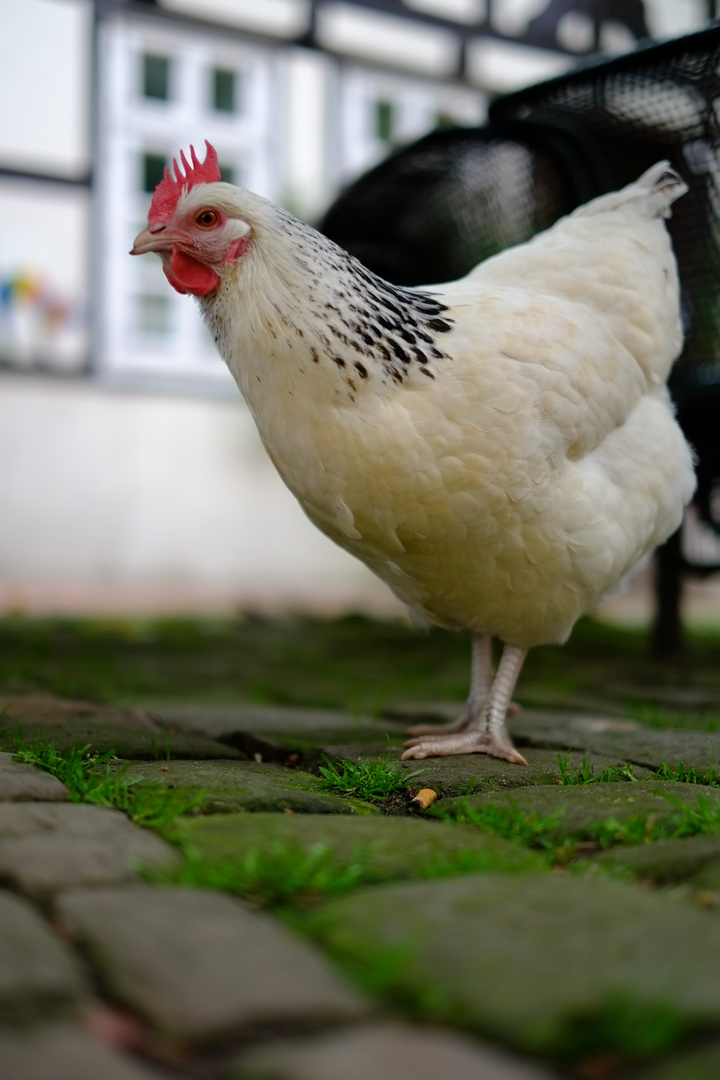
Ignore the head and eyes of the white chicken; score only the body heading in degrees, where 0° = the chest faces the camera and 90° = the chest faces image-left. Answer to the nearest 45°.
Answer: approximately 90°

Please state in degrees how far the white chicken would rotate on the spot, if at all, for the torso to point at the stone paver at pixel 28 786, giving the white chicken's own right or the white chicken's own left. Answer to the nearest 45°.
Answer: approximately 45° to the white chicken's own left

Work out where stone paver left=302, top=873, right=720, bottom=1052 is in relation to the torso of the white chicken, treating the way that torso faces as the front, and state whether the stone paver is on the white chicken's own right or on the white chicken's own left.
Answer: on the white chicken's own left

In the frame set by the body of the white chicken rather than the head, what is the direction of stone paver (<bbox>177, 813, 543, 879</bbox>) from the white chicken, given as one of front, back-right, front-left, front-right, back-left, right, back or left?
left

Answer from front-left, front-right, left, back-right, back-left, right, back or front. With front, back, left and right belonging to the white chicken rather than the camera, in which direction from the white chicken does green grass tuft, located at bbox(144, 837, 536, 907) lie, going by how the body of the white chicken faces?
left

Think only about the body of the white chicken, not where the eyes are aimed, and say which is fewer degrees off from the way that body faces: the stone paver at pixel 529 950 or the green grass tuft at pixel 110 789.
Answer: the green grass tuft

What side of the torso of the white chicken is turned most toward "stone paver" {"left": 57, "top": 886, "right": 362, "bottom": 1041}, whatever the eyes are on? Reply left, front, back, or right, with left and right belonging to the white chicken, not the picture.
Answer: left

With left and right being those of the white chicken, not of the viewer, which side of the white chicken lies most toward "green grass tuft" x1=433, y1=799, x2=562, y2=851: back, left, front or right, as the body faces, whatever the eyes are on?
left

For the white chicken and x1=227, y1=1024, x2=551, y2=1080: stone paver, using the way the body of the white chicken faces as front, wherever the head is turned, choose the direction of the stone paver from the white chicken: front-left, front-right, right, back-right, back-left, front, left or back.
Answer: left
